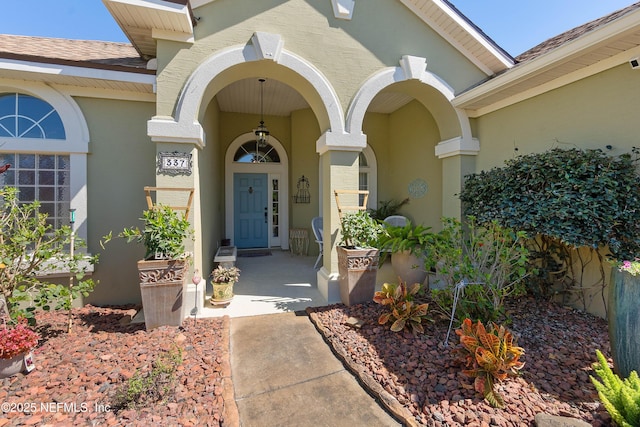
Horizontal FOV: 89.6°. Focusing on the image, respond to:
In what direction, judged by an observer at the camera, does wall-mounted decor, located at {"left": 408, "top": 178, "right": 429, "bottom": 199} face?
facing the viewer

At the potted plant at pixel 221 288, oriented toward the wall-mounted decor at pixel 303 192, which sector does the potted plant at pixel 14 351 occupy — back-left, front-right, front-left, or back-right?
back-left

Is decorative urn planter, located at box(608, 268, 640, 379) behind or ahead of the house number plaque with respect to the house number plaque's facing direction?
ahead

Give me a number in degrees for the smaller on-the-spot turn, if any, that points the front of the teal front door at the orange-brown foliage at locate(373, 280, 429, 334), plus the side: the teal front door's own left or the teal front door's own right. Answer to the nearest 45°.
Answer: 0° — it already faces it

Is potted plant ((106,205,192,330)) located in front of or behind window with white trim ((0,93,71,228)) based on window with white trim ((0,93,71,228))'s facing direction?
in front

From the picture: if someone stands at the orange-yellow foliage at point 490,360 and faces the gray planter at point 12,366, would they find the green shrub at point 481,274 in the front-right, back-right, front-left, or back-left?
back-right

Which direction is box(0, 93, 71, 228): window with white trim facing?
toward the camera

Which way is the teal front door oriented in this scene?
toward the camera

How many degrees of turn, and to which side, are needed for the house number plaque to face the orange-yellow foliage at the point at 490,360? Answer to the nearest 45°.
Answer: approximately 45° to its left

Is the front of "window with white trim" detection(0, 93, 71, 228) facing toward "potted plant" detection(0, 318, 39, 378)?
yes

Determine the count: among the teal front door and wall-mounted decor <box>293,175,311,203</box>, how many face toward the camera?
2
